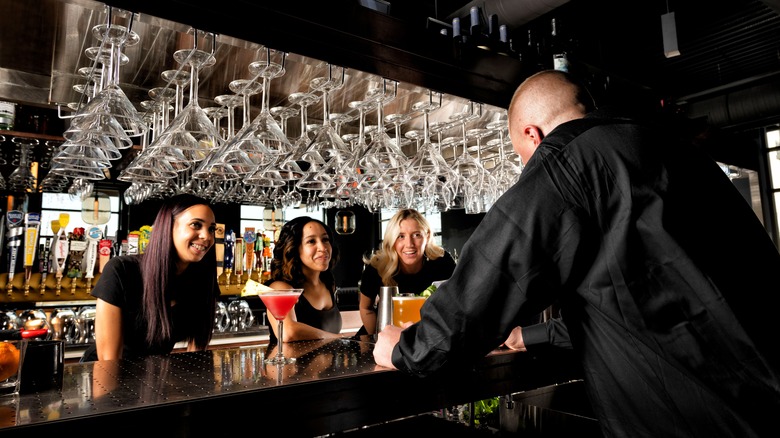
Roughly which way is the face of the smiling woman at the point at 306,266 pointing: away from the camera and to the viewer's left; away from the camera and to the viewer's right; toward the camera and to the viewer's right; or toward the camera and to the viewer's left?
toward the camera and to the viewer's right

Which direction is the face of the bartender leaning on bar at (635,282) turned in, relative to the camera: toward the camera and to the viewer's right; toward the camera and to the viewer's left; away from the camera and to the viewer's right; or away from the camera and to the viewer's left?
away from the camera and to the viewer's left

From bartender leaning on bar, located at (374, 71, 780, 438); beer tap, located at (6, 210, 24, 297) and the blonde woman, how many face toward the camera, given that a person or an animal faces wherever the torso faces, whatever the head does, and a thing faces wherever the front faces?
2

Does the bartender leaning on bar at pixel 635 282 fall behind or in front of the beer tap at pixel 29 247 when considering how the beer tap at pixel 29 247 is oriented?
in front

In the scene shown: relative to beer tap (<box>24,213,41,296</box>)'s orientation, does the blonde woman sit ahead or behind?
ahead

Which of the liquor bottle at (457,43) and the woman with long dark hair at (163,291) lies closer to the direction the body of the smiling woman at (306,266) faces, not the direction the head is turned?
the liquor bottle

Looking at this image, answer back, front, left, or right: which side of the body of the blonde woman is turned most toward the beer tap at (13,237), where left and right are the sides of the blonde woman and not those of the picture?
right
